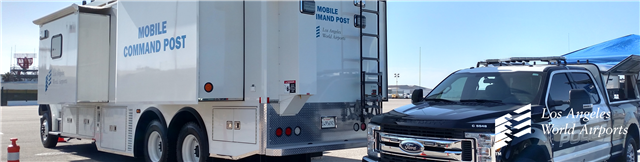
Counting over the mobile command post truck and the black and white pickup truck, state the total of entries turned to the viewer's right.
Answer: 0

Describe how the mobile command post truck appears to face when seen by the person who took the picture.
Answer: facing away from the viewer and to the left of the viewer

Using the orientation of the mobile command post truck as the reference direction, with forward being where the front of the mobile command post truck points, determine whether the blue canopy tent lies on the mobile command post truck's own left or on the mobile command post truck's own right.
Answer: on the mobile command post truck's own right

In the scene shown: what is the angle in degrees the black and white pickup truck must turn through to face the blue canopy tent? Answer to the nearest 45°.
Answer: approximately 135° to its right

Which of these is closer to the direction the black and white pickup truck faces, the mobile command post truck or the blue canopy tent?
the mobile command post truck

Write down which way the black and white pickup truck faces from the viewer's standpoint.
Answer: facing the viewer and to the left of the viewer
